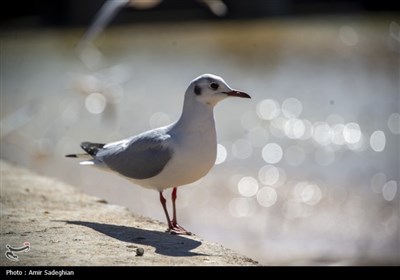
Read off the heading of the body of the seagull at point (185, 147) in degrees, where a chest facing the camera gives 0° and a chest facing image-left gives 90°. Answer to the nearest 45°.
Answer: approximately 270°
